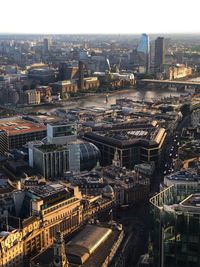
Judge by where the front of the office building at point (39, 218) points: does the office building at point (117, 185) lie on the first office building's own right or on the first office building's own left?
on the first office building's own left

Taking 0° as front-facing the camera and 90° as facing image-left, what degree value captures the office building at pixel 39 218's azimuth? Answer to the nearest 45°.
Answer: approximately 315°

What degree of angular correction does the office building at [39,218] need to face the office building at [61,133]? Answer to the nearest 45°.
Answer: approximately 135° to its left

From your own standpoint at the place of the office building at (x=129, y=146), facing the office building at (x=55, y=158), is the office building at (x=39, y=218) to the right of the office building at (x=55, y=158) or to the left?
left

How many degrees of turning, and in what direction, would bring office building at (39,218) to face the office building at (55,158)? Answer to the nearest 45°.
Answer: approximately 135° to its left

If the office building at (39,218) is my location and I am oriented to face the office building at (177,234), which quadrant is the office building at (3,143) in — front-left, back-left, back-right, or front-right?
back-left

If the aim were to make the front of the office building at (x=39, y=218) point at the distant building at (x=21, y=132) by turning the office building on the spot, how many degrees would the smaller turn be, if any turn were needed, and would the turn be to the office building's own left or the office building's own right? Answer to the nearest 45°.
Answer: approximately 135° to the office building's own left
